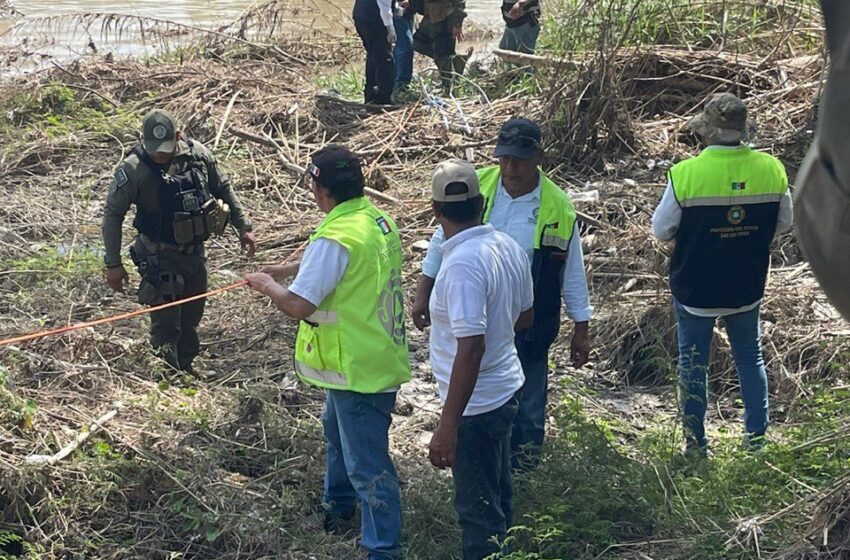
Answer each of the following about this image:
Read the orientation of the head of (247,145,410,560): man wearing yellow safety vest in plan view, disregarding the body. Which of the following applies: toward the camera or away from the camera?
away from the camera

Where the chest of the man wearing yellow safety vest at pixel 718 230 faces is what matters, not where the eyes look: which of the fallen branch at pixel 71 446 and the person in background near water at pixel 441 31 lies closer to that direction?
the person in background near water

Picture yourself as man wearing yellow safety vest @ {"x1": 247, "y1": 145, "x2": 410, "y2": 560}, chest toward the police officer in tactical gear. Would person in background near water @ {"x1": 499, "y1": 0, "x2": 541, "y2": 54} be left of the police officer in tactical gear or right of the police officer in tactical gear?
right

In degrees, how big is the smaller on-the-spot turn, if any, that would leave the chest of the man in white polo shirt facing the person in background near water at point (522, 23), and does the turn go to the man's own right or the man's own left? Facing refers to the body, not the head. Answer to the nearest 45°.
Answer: approximately 45° to the man's own right

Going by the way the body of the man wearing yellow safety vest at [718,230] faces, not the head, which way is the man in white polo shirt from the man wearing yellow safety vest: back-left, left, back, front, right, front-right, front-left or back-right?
back-left

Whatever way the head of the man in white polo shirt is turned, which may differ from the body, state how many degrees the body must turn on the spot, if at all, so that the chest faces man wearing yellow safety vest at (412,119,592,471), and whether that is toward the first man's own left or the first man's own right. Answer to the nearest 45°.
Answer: approximately 45° to the first man's own right

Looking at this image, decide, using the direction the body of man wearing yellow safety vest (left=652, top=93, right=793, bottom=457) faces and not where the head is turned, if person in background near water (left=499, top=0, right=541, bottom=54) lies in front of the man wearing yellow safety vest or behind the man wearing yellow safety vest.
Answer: in front

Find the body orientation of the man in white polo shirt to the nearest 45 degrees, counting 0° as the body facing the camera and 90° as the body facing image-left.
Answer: approximately 135°

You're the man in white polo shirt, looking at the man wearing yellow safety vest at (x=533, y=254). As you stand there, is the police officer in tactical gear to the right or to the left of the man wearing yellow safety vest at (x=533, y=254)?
left

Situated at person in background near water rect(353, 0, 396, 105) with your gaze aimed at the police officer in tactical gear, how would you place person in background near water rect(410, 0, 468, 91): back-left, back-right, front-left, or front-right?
back-left

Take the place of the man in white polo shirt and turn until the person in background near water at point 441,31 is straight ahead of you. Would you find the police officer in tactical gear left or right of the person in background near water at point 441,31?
left

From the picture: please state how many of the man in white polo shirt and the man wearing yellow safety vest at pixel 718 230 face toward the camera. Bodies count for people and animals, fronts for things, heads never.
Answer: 0

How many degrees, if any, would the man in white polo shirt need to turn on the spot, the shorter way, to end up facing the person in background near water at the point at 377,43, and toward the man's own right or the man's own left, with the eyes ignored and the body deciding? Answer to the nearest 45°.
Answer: approximately 45° to the man's own right

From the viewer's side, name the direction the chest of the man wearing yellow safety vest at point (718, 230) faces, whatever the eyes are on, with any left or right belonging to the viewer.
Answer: facing away from the viewer

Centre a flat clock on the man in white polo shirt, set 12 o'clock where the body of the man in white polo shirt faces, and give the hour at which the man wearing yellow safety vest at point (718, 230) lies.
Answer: The man wearing yellow safety vest is roughly at 3 o'clock from the man in white polo shirt.

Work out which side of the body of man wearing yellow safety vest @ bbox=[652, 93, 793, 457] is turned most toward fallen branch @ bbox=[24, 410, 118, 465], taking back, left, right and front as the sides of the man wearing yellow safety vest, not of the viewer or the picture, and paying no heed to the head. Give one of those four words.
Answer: left

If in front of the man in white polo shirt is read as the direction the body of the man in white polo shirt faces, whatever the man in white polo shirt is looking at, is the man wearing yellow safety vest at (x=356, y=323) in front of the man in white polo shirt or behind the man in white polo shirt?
in front
